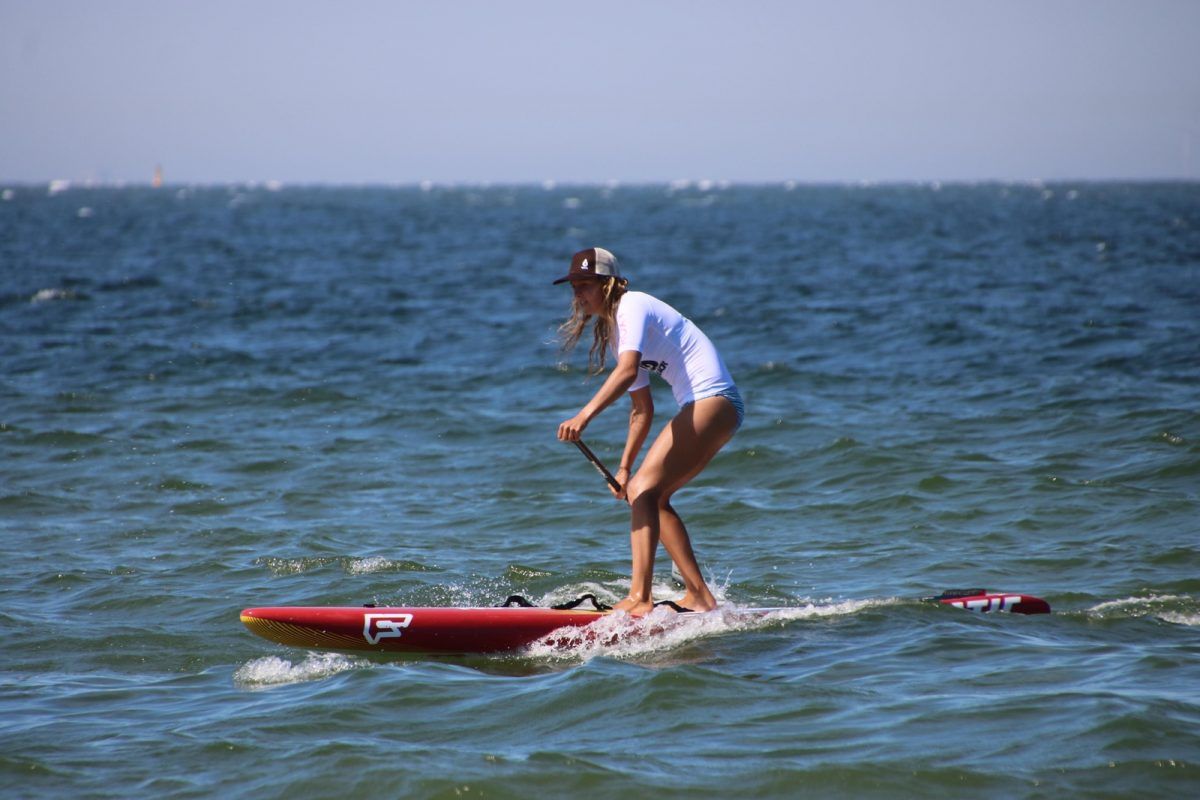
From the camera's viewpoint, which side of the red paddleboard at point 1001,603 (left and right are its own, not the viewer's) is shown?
left

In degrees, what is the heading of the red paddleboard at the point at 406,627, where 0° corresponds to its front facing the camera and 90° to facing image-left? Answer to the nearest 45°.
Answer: approximately 90°

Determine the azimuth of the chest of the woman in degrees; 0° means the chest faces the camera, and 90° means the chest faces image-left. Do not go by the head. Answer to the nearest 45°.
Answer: approximately 90°
